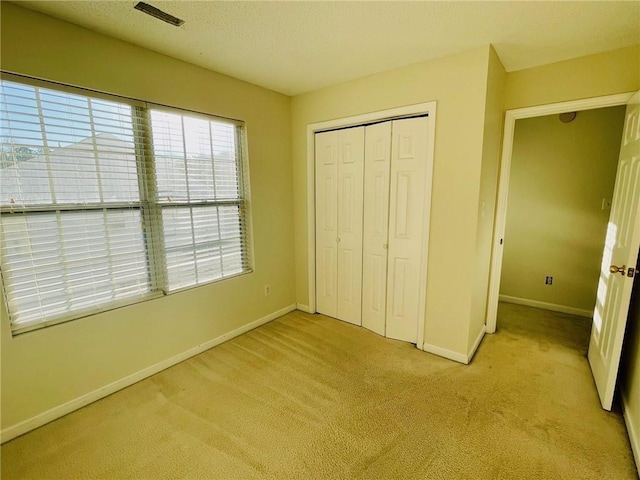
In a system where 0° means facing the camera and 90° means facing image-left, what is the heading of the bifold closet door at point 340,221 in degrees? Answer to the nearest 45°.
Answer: approximately 45°

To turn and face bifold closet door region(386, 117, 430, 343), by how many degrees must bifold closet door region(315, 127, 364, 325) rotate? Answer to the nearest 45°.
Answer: approximately 90° to its left

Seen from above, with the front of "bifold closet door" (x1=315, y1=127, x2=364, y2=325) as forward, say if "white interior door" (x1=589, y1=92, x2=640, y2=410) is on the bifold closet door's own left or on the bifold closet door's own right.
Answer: on the bifold closet door's own left
